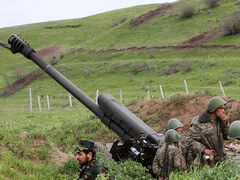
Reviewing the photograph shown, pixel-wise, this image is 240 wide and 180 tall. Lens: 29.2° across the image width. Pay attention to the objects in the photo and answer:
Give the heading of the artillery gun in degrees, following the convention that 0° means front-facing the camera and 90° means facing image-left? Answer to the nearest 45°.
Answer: approximately 90°

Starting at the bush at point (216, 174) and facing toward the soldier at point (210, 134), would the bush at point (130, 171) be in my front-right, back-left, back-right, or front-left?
front-left

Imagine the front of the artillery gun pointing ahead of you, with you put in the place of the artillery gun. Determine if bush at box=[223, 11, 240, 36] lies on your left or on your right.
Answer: on your right

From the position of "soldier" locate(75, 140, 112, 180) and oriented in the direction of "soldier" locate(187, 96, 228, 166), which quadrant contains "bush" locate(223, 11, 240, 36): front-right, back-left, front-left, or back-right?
front-left

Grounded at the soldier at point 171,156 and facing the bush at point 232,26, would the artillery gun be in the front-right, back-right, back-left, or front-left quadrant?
front-left
